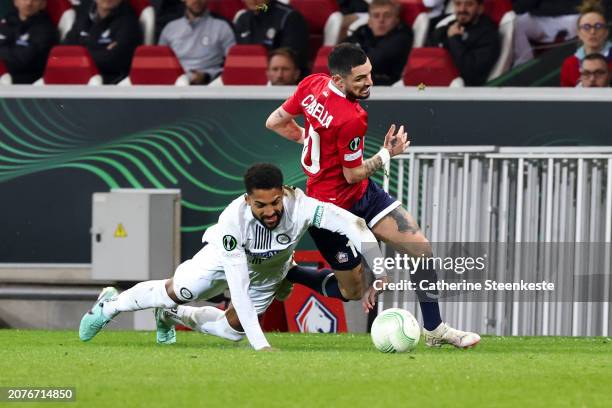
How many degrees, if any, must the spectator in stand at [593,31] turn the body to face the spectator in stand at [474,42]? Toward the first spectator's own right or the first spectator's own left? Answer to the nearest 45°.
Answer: approximately 90° to the first spectator's own right

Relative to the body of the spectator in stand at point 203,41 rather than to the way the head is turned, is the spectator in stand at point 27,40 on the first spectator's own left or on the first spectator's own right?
on the first spectator's own right

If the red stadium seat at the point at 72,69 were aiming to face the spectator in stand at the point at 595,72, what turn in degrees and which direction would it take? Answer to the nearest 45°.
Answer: approximately 45° to its left

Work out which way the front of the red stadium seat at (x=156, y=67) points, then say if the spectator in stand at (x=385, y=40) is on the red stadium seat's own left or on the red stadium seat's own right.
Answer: on the red stadium seat's own left

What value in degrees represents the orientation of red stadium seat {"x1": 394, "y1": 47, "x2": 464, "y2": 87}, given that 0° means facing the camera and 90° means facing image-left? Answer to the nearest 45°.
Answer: approximately 0°

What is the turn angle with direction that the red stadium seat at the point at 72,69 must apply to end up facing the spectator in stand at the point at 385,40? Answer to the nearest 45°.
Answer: approximately 45° to its left
